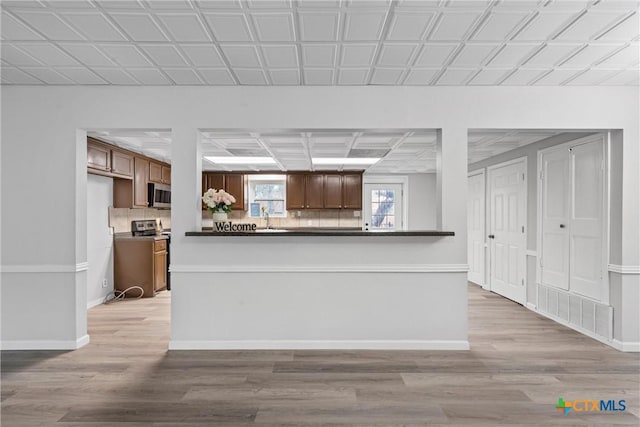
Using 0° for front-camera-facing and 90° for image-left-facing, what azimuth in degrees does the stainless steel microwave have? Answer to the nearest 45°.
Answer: approximately 315°

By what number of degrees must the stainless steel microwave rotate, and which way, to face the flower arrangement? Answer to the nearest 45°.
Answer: approximately 45° to its right

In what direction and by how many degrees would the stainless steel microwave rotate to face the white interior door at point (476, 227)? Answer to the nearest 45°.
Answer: approximately 45° to its left

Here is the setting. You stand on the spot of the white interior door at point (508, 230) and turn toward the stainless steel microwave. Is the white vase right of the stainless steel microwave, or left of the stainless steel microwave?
left

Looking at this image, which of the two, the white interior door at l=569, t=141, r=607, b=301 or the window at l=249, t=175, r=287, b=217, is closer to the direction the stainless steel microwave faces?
the white interior door

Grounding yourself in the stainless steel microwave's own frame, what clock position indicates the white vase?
The white vase is roughly at 1 o'clock from the stainless steel microwave.
